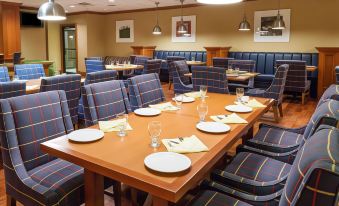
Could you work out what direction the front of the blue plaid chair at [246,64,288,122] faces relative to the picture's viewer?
facing to the left of the viewer

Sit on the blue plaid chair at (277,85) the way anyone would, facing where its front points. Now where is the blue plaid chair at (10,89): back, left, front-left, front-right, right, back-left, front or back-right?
front-left

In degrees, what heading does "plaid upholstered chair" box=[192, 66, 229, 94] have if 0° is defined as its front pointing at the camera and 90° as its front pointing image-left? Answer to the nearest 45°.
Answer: approximately 180°

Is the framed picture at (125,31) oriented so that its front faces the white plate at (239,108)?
yes

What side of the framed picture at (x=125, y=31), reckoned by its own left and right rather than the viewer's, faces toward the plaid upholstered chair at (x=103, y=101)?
front

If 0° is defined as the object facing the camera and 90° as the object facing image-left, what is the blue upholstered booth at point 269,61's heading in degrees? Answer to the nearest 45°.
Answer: approximately 0°

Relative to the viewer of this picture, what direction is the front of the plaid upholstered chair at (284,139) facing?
facing to the left of the viewer

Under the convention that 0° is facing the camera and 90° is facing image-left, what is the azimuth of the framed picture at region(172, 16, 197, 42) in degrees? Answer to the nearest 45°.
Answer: approximately 0°

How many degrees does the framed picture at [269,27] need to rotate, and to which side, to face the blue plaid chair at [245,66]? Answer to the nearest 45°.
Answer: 0° — it already faces it

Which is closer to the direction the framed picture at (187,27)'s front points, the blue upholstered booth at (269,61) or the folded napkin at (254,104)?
the folded napkin
